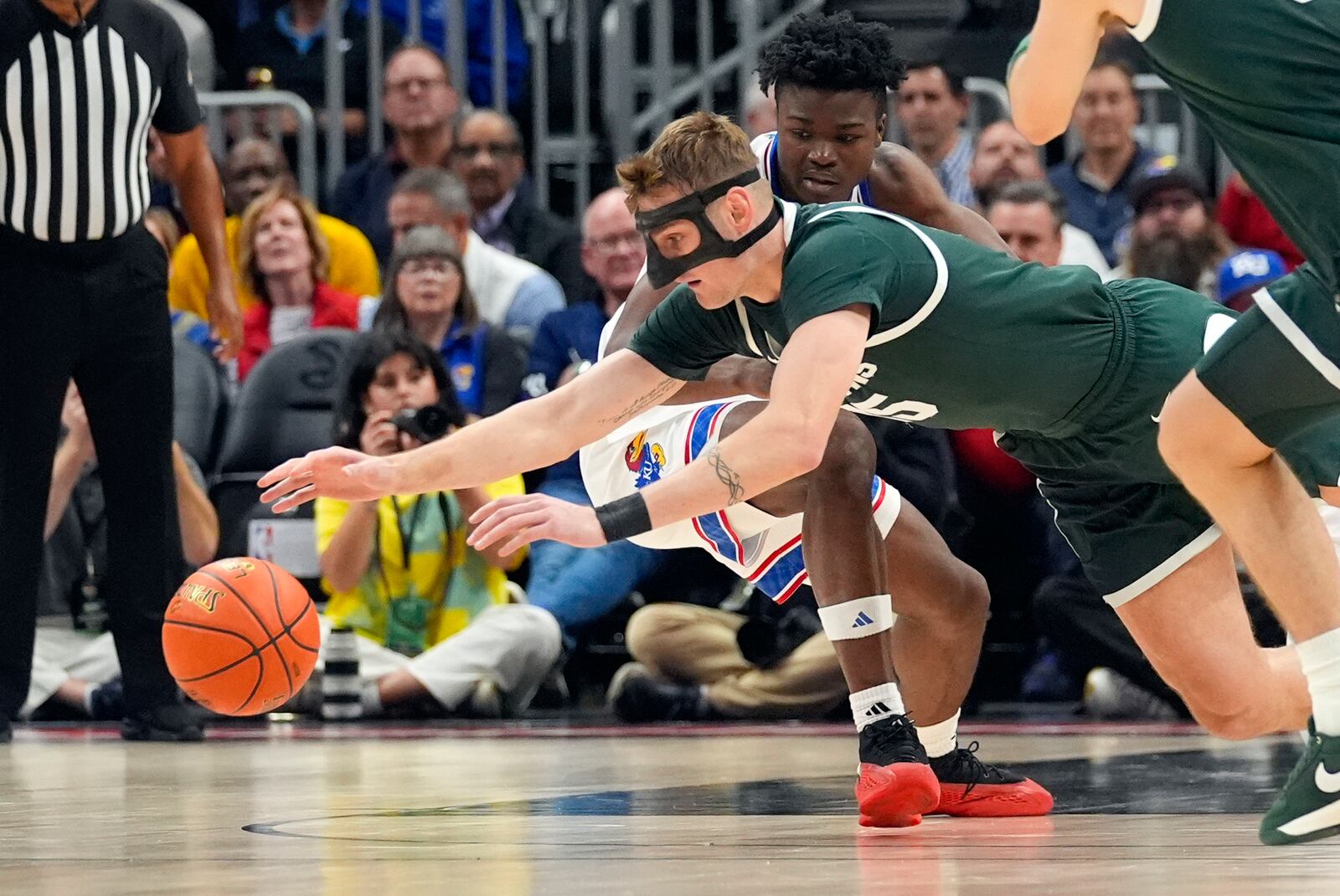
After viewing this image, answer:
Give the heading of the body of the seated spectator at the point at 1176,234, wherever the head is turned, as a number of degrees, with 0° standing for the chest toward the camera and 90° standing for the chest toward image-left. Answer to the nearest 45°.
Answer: approximately 0°

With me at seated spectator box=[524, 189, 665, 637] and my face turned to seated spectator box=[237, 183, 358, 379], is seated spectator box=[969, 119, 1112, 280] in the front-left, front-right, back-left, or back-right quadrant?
back-right

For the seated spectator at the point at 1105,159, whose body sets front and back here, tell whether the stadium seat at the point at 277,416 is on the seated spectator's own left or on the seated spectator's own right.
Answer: on the seated spectator's own right

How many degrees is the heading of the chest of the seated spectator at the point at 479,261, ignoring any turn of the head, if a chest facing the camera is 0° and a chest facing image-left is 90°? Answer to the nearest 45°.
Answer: approximately 45°
